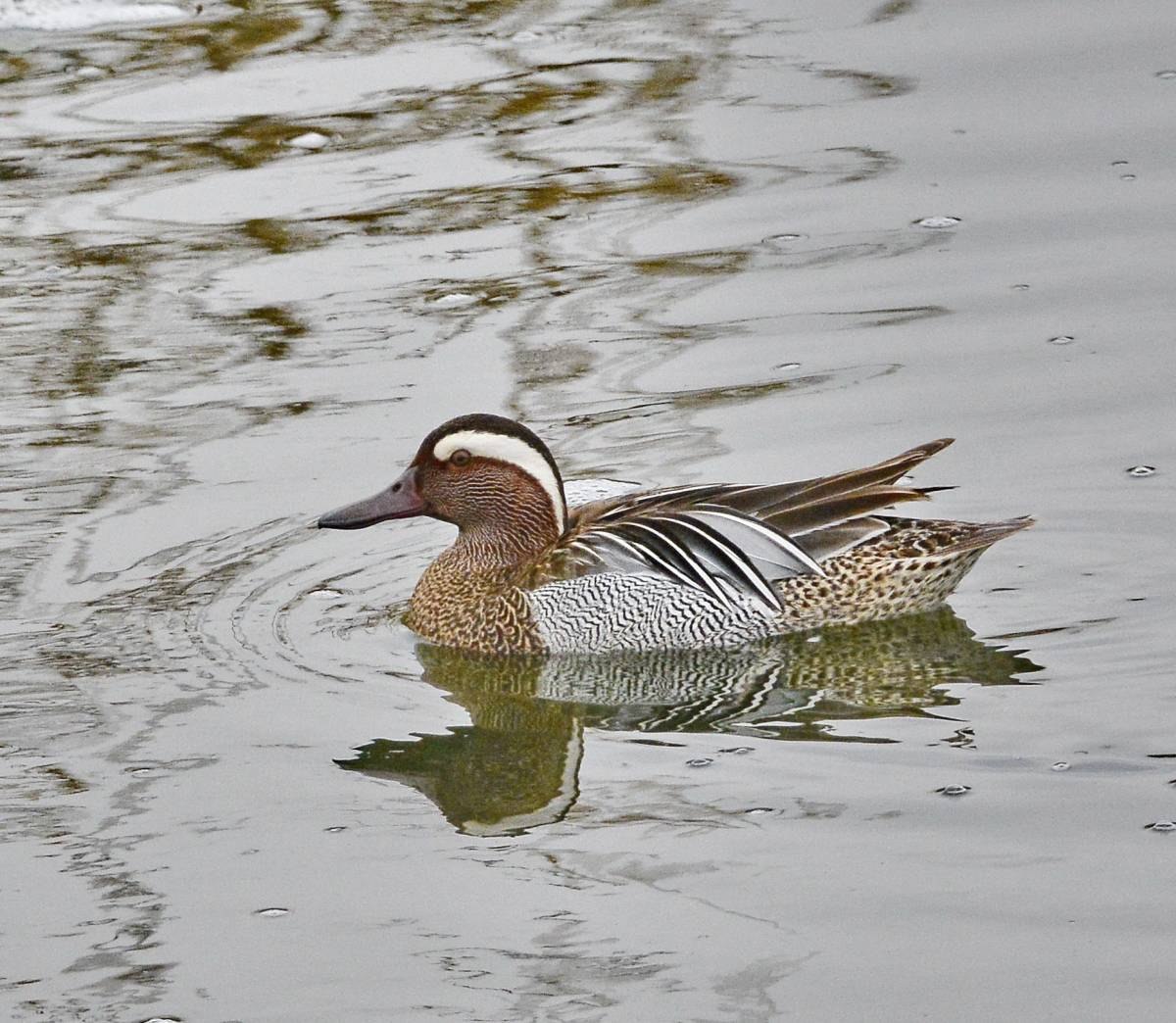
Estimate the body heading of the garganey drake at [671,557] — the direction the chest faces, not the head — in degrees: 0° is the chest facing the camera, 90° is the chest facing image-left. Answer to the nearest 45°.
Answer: approximately 90°

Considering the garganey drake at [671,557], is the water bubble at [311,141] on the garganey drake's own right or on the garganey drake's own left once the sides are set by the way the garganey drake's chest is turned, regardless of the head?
on the garganey drake's own right

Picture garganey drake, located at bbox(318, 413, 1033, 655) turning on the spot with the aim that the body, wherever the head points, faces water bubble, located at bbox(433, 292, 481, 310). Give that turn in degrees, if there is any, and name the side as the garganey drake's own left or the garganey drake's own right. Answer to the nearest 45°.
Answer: approximately 90° to the garganey drake's own right
